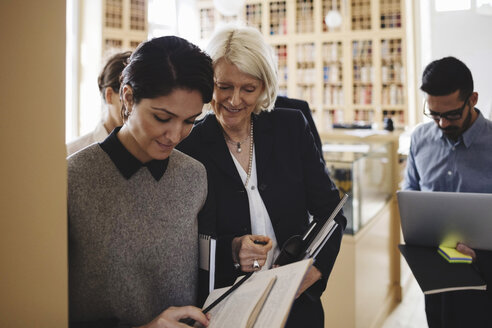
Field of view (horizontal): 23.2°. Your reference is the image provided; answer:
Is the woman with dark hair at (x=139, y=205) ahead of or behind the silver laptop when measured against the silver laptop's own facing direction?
behind

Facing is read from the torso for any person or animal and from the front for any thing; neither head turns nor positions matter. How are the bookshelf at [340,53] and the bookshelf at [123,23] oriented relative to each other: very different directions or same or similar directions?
same or similar directions

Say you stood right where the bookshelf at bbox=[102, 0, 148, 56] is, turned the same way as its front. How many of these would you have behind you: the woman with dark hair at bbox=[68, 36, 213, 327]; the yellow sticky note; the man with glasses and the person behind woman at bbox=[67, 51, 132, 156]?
0

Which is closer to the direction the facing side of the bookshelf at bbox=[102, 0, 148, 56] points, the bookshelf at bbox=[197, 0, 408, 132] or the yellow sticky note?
the yellow sticky note

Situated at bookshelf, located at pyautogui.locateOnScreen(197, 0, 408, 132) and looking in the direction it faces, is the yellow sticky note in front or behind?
in front

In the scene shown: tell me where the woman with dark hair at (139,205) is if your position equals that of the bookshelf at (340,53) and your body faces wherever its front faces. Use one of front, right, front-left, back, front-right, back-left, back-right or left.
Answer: front

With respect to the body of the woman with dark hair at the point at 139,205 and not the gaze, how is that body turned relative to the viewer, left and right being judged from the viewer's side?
facing the viewer and to the right of the viewer

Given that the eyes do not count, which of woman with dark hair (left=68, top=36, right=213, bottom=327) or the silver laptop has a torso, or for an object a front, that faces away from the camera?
the silver laptop

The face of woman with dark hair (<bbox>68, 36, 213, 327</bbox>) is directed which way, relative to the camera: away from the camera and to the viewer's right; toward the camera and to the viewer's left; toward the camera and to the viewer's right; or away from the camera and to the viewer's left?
toward the camera and to the viewer's right

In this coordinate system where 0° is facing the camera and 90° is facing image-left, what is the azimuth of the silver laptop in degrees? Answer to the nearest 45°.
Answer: approximately 180°

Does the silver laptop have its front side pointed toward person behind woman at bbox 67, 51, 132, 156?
no

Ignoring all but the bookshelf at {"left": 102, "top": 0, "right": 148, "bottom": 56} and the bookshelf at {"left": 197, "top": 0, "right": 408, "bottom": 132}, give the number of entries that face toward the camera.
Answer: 2

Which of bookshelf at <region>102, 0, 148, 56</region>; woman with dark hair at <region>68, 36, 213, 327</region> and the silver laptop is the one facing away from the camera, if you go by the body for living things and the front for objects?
the silver laptop

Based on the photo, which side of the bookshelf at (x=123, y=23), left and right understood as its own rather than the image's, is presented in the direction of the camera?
front

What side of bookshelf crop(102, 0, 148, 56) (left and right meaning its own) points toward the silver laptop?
front
